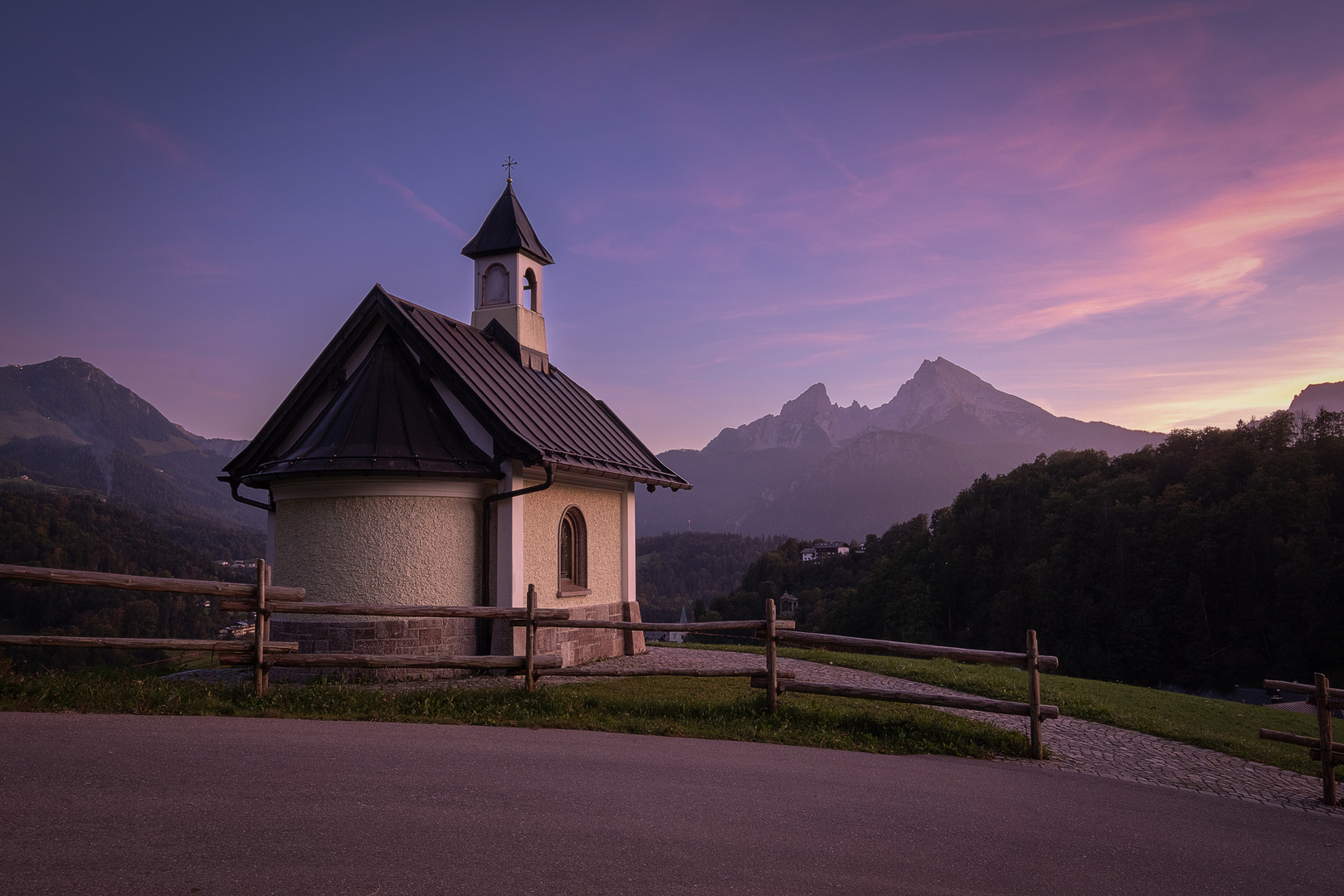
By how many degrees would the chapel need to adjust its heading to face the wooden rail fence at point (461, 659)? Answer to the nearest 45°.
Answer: approximately 135° to its right

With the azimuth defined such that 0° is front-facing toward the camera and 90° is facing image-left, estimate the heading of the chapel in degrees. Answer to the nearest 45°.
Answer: approximately 225°

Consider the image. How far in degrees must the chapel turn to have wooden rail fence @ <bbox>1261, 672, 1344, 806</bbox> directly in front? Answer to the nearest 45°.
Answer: approximately 90° to its right
